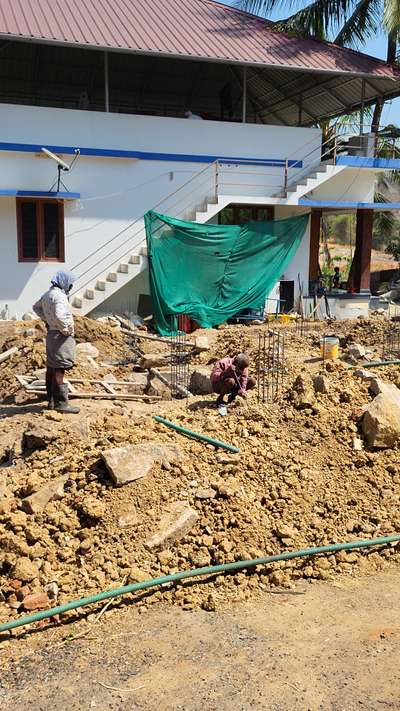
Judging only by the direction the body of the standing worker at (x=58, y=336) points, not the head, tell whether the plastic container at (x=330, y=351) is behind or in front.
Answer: in front

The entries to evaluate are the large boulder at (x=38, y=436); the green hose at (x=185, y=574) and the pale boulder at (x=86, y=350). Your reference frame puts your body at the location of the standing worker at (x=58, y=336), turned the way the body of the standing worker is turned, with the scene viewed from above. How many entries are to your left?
1

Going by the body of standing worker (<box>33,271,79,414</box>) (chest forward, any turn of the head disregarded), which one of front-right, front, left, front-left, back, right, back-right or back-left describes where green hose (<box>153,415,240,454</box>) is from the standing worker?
front-right

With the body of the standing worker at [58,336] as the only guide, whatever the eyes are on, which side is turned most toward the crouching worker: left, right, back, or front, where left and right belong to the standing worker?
front

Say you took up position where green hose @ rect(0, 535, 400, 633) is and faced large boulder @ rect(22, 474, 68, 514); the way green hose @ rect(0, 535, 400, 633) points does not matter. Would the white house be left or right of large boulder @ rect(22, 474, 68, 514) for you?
right

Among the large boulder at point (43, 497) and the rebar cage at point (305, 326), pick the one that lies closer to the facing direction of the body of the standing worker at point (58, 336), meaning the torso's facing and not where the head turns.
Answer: the rebar cage

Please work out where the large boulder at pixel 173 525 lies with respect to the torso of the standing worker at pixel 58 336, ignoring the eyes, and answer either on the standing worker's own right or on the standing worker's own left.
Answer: on the standing worker's own right

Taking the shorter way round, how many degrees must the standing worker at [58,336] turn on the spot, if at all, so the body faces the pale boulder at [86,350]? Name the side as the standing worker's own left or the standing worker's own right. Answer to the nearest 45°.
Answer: approximately 90° to the standing worker's own left

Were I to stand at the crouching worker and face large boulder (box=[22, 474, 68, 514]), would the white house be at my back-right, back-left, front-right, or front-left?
back-right

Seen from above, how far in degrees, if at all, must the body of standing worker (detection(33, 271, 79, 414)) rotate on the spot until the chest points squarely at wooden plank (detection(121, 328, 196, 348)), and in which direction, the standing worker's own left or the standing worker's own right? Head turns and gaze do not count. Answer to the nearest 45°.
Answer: approximately 90° to the standing worker's own left

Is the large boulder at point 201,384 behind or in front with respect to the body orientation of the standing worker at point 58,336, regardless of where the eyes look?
in front

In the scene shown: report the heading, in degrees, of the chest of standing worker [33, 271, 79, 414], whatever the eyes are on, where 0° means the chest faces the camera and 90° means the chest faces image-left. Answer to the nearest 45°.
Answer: approximately 270°
